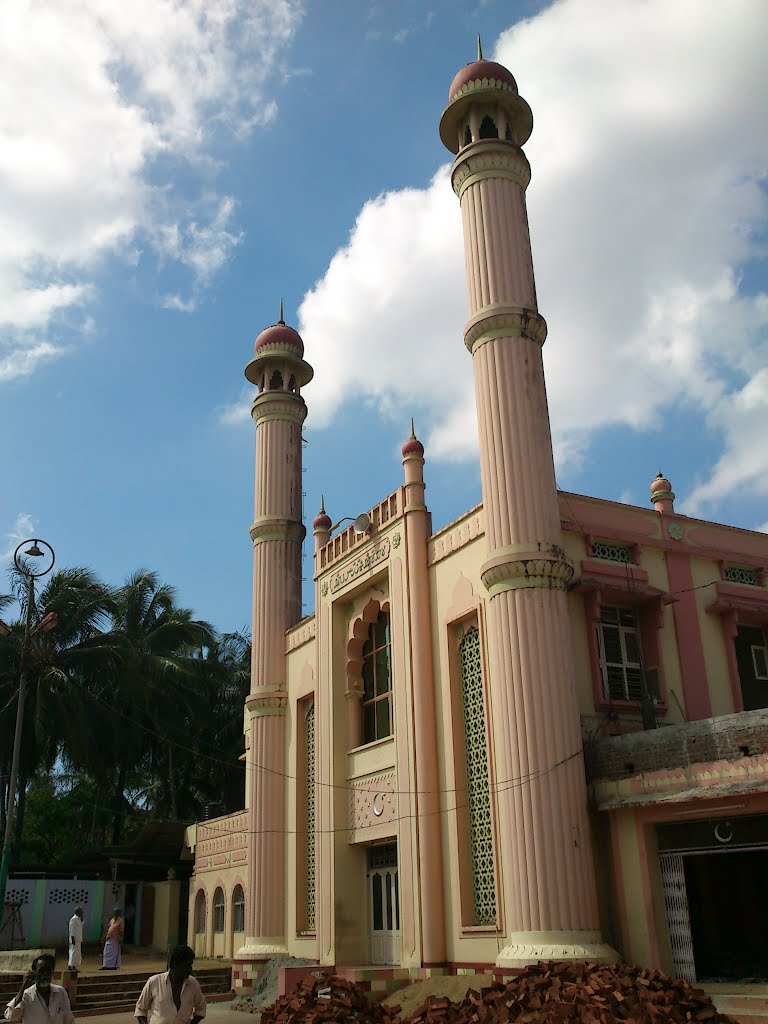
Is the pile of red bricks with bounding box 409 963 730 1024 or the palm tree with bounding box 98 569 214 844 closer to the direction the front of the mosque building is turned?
the pile of red bricks

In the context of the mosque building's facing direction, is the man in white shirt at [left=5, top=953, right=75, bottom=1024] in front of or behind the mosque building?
in front

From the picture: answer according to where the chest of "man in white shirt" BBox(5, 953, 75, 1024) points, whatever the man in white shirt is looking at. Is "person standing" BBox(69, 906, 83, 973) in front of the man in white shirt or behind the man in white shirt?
behind

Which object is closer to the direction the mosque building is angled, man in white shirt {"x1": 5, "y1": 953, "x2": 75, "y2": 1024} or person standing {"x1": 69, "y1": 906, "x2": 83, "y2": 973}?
the man in white shirt

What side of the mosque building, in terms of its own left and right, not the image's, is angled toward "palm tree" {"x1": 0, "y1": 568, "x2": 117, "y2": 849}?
right

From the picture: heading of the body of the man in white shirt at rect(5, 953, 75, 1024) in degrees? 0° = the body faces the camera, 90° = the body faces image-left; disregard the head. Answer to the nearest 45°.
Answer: approximately 0°

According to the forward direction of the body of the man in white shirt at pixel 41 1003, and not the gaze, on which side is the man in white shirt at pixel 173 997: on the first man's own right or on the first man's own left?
on the first man's own left

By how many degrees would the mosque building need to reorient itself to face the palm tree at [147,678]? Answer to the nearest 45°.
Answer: approximately 90° to its right

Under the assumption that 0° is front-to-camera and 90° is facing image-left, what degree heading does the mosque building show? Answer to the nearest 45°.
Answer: approximately 45°

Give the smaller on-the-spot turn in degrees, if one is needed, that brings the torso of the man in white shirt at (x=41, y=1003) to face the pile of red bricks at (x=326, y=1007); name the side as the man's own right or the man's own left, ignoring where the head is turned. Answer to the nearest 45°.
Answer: approximately 135° to the man's own left

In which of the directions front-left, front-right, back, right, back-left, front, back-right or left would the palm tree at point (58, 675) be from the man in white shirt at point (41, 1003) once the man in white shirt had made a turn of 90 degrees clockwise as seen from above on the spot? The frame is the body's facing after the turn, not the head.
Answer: right
